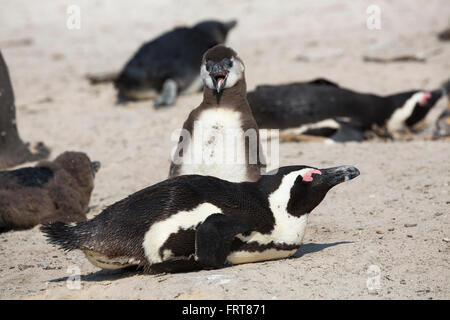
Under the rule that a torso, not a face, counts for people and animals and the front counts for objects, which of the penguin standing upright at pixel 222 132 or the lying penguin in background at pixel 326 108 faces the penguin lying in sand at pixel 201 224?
the penguin standing upright

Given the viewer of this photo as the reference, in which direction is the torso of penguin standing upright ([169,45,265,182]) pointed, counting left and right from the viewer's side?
facing the viewer

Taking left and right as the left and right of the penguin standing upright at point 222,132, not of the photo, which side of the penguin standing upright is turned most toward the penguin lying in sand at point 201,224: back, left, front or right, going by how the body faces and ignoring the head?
front

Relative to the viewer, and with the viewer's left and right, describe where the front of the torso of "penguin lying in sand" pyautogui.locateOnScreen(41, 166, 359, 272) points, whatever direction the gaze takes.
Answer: facing to the right of the viewer

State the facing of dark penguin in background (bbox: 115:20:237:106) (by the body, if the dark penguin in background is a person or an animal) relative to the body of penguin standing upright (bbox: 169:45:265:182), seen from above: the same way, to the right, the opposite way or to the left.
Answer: to the left

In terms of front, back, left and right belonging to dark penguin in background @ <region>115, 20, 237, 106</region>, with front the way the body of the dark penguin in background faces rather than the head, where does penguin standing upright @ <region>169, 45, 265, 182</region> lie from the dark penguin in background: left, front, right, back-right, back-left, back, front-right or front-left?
right

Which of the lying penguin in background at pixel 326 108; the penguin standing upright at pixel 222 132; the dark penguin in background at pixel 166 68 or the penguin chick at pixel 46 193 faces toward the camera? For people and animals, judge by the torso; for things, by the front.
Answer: the penguin standing upright

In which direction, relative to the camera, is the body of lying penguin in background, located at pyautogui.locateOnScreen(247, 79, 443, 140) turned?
to the viewer's right

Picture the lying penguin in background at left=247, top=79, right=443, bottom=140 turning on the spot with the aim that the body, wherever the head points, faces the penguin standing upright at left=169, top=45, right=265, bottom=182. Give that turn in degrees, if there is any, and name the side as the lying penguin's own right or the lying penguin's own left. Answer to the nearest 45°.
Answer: approximately 90° to the lying penguin's own right

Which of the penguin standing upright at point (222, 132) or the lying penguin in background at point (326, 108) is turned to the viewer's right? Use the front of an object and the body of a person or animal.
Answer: the lying penguin in background

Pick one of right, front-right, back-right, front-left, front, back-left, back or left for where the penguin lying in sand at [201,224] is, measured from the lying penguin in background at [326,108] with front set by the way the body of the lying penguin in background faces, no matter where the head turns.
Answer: right

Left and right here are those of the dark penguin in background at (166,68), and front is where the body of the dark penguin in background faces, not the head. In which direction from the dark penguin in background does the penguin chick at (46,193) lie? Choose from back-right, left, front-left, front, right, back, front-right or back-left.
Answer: right

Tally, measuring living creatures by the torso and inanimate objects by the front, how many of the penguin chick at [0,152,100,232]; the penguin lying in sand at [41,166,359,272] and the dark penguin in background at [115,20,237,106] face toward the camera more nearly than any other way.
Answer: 0

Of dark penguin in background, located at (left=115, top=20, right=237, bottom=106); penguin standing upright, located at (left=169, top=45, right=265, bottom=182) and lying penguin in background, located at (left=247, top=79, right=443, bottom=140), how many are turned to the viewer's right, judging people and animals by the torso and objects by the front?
2

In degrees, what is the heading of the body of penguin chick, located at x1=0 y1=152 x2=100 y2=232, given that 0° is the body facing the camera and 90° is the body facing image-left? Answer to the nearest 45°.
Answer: approximately 270°
